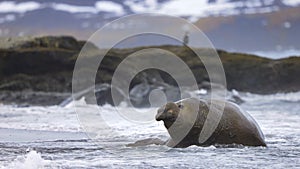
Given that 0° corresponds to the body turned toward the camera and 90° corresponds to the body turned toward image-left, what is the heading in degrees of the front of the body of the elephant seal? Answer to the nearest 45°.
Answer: approximately 90°
